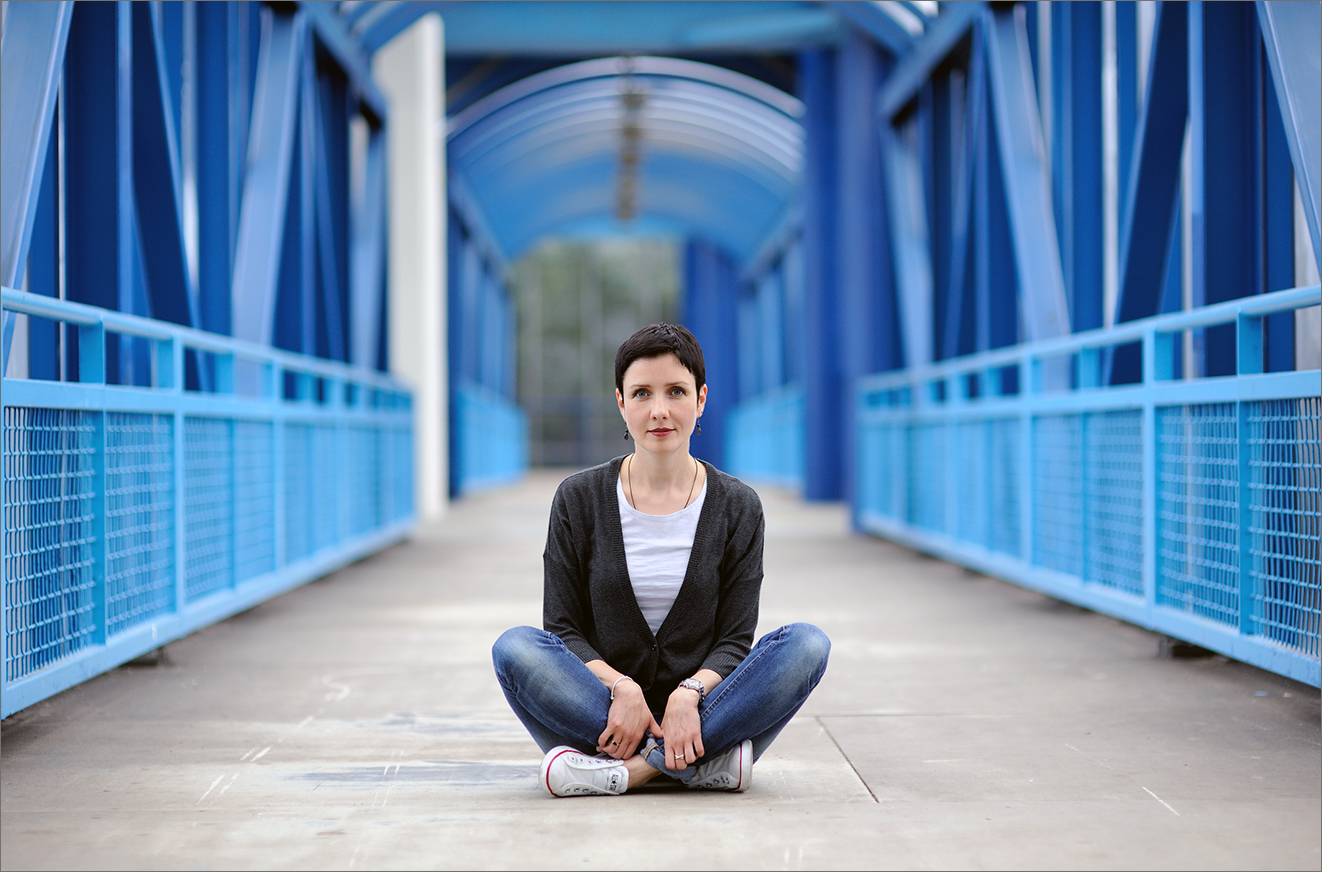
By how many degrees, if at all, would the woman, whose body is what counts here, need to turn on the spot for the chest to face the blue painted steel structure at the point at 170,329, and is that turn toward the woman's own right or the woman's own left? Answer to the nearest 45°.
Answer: approximately 135° to the woman's own right

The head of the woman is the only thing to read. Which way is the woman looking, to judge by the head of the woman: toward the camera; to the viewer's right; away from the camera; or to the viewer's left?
toward the camera

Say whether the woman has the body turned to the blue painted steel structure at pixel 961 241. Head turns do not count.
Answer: no

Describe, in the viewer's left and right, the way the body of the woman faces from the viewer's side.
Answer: facing the viewer
